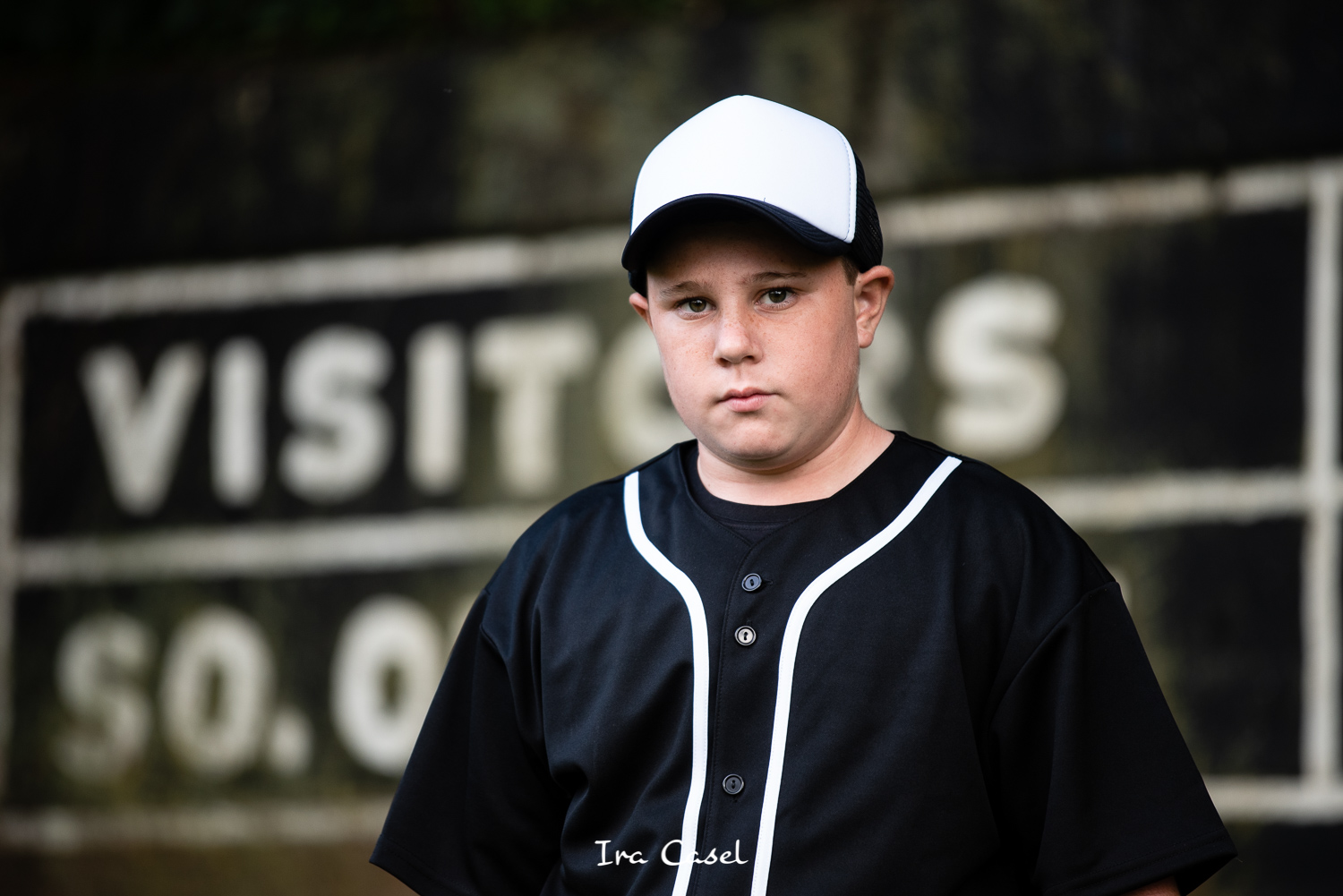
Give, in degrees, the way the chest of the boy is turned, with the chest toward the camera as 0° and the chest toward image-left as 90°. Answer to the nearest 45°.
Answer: approximately 0°

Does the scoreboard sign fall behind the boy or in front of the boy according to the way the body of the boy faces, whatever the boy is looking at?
behind
